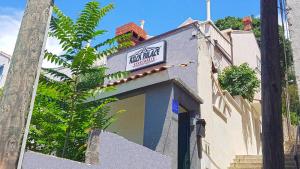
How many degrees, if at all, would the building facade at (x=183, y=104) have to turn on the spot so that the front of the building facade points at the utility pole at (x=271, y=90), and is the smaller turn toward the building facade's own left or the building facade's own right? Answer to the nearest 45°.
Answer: approximately 45° to the building facade's own left

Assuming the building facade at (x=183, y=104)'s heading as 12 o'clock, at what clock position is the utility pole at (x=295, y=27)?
The utility pole is roughly at 10 o'clock from the building facade.

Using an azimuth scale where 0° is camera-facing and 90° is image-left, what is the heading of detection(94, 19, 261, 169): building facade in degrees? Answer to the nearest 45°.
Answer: approximately 45°

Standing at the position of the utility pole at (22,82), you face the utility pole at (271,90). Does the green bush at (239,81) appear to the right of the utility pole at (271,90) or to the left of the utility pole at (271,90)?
left
